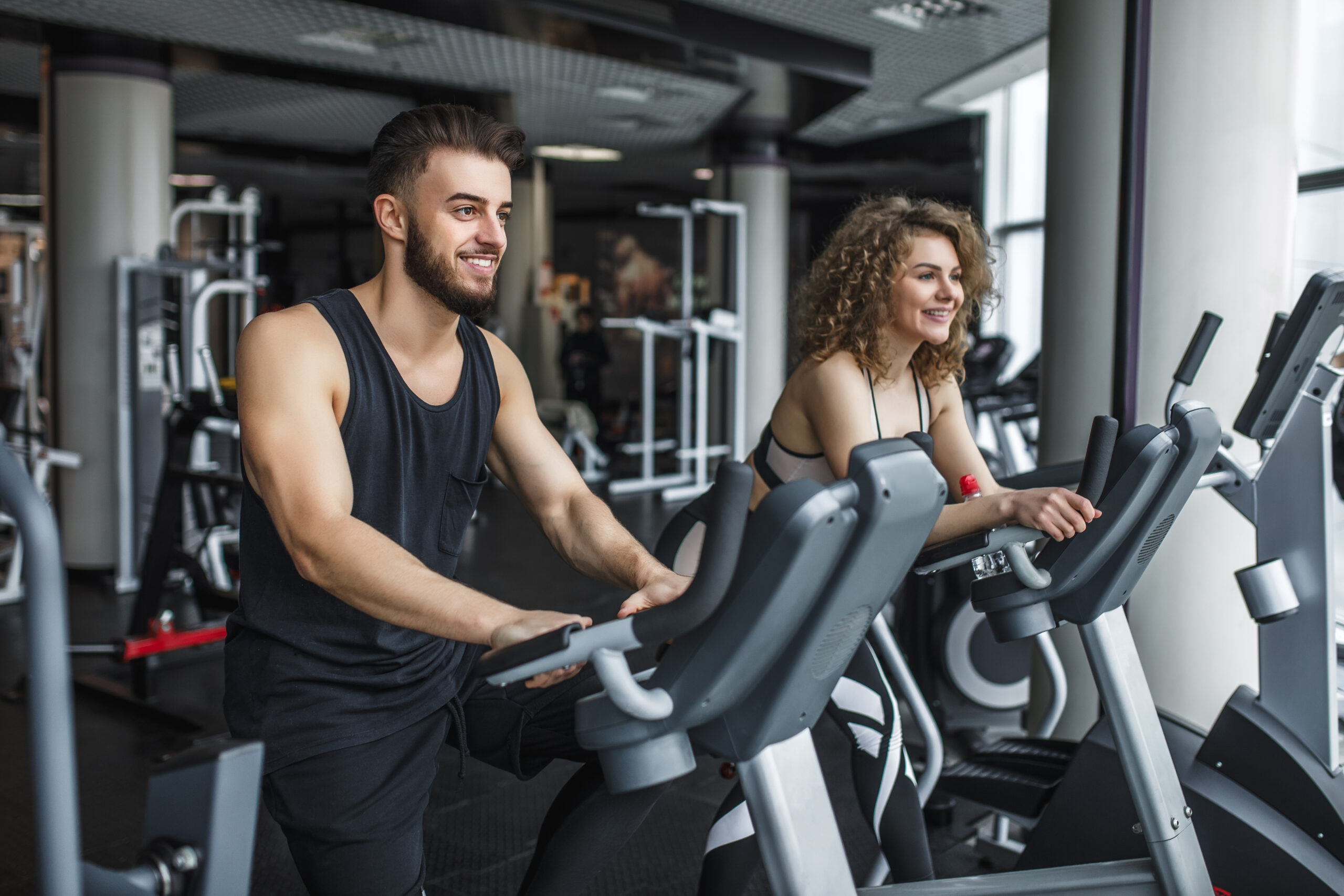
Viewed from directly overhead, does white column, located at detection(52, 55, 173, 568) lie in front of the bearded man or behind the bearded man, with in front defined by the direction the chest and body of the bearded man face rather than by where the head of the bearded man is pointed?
behind

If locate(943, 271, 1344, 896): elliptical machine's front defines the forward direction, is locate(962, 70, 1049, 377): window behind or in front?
behind

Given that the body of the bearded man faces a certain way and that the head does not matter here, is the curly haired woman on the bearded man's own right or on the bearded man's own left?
on the bearded man's own left

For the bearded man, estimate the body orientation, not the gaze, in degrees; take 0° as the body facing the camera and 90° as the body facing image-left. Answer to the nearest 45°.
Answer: approximately 315°

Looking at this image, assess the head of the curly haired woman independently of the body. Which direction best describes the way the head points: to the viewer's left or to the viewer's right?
to the viewer's right

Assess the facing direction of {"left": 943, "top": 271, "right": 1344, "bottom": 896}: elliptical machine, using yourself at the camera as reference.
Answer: facing the viewer and to the right of the viewer

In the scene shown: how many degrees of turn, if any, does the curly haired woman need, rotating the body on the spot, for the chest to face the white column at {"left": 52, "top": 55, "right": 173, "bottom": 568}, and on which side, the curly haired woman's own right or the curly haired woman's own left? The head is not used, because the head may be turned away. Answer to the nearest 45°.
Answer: approximately 180°

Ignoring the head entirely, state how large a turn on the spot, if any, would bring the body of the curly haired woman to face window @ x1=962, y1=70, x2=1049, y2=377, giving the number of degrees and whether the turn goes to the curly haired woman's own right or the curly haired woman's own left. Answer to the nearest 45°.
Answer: approximately 135° to the curly haired woman's own left

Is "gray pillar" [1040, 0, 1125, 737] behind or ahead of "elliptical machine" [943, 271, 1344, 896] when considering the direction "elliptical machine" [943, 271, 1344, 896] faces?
behind

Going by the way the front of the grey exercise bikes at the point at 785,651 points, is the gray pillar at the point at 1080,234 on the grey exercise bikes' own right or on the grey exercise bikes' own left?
on the grey exercise bikes' own left
